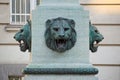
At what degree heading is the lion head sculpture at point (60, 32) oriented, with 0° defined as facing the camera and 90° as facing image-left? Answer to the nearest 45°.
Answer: approximately 0°
